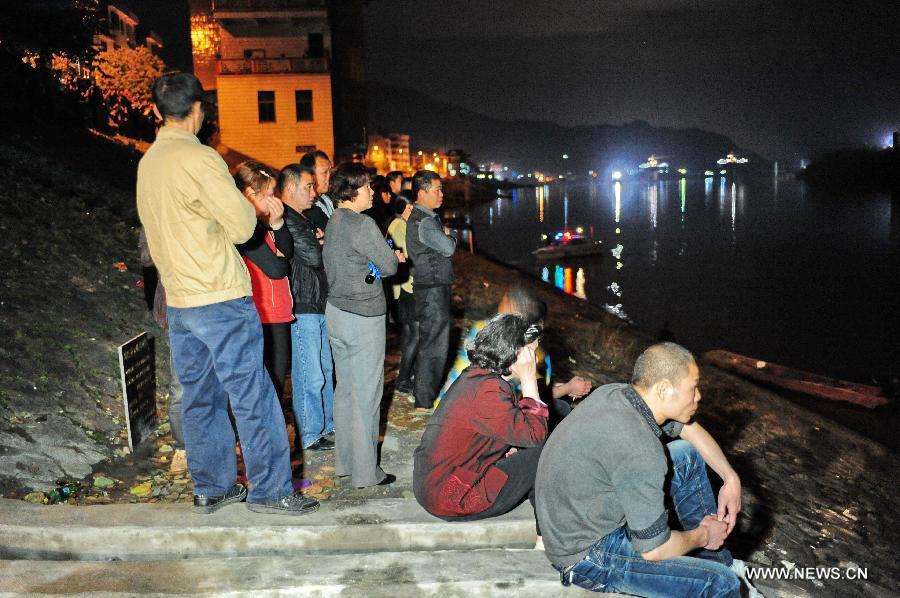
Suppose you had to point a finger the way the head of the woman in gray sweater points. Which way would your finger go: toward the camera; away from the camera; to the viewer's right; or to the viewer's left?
to the viewer's right

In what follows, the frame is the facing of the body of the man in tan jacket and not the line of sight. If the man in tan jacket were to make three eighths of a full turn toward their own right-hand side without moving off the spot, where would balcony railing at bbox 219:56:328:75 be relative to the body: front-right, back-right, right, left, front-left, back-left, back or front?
back

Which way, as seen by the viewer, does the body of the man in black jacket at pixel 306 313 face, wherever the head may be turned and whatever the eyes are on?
to the viewer's right

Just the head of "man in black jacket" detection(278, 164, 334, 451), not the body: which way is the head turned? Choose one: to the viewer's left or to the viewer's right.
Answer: to the viewer's right

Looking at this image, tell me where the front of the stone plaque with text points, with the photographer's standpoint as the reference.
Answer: facing the viewer and to the right of the viewer

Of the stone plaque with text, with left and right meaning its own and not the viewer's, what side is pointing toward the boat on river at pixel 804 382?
left

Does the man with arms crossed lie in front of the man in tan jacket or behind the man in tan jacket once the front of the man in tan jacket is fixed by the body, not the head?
in front

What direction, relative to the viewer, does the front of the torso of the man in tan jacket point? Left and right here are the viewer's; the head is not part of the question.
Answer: facing away from the viewer and to the right of the viewer
